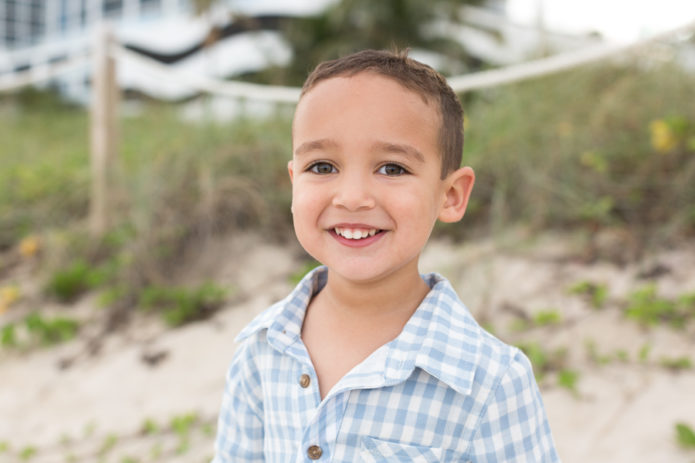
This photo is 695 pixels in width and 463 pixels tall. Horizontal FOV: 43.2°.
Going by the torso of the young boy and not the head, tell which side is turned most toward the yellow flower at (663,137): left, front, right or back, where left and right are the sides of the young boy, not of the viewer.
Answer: back

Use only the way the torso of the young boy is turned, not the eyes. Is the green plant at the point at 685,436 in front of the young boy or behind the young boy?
behind

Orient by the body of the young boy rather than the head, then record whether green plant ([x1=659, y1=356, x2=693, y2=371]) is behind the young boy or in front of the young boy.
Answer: behind

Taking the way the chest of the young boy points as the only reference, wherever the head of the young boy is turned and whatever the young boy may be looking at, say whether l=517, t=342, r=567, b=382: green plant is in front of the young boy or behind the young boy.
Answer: behind

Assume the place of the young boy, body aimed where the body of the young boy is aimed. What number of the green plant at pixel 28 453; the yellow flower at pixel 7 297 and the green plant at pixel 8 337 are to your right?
3

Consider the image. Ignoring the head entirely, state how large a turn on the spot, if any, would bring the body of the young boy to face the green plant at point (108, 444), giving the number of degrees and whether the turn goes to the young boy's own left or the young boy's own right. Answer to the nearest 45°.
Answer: approximately 90° to the young boy's own right

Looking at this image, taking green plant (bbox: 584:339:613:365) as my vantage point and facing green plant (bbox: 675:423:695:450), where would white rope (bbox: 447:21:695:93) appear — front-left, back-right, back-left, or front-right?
back-left

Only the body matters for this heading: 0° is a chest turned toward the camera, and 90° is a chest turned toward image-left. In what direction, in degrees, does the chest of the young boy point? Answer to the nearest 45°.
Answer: approximately 45°
